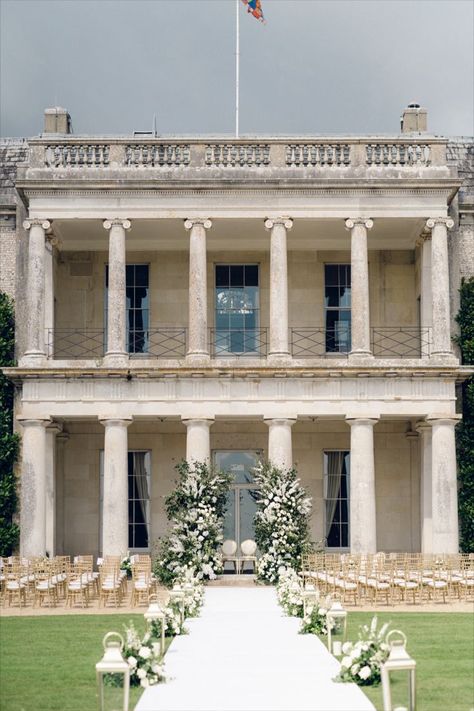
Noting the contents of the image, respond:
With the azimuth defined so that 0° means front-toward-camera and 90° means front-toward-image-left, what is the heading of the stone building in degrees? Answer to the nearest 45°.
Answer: approximately 0°

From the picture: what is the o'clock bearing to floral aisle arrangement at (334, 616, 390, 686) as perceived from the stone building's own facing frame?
The floral aisle arrangement is roughly at 12 o'clock from the stone building.

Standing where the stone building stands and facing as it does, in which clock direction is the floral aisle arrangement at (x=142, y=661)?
The floral aisle arrangement is roughly at 12 o'clock from the stone building.
